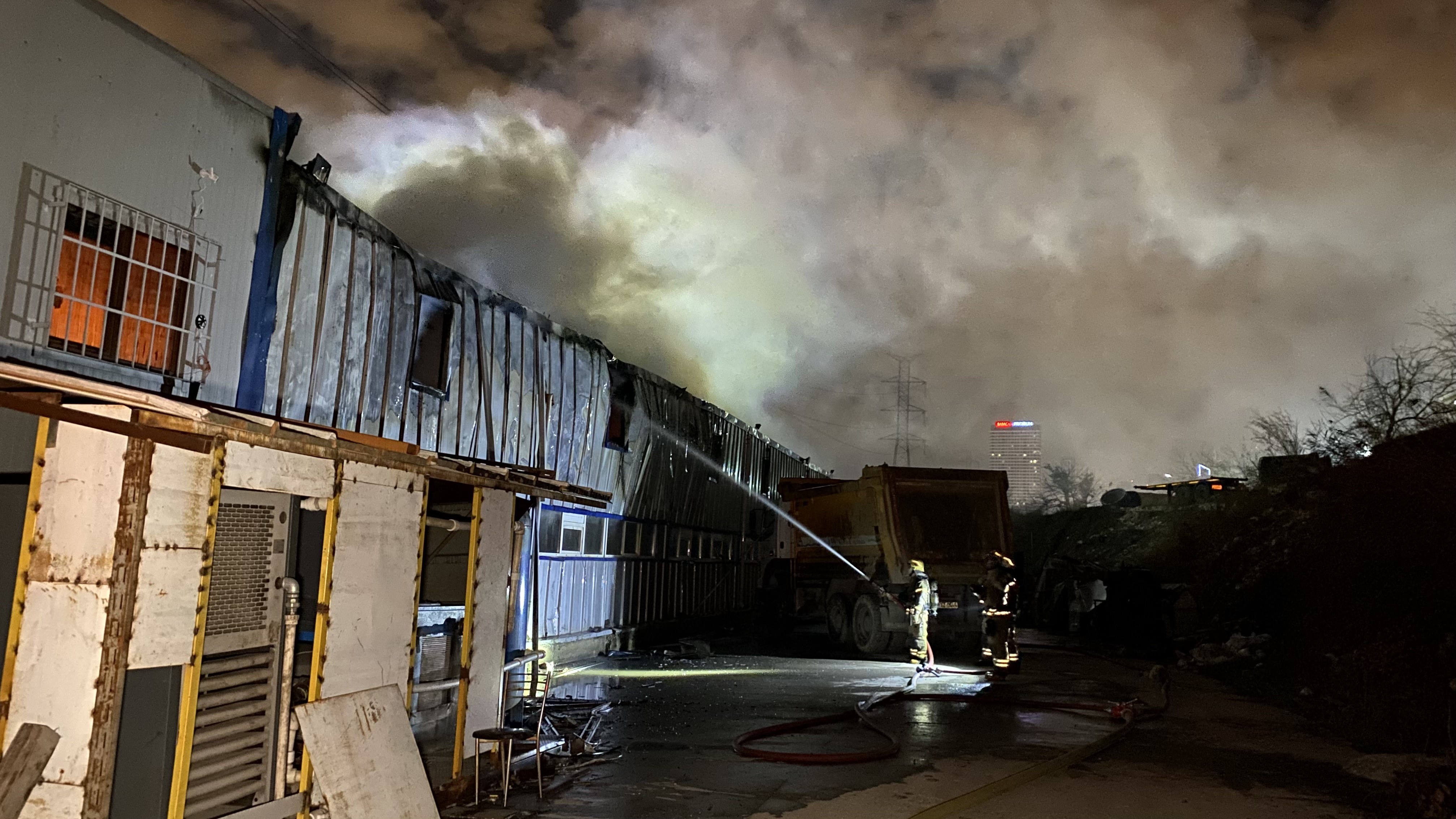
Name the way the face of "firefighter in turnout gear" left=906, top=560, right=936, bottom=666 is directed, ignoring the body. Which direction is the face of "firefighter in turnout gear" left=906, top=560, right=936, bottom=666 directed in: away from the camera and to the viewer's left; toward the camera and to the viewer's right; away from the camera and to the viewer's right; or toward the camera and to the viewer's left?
away from the camera and to the viewer's left

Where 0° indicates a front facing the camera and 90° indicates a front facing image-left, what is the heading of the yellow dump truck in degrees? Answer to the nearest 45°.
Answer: approximately 135°

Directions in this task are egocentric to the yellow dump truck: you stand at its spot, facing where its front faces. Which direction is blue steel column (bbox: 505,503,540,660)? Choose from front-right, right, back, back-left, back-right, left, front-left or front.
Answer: left

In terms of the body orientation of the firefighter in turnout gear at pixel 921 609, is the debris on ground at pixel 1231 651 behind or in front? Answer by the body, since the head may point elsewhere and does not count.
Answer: behind

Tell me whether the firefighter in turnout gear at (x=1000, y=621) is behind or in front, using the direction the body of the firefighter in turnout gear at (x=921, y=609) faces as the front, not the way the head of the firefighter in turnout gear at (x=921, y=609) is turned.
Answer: behind

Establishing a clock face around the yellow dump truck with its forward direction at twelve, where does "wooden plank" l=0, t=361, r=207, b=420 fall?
The wooden plank is roughly at 8 o'clock from the yellow dump truck.

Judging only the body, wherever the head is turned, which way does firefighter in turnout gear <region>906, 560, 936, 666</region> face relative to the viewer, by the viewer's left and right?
facing to the left of the viewer

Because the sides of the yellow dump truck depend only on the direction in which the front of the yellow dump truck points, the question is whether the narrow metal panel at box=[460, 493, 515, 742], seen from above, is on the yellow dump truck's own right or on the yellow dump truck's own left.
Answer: on the yellow dump truck's own left

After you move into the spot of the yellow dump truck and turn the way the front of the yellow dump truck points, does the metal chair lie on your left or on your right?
on your left

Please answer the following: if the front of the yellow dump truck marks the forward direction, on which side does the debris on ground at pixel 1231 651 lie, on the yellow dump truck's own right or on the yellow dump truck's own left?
on the yellow dump truck's own right

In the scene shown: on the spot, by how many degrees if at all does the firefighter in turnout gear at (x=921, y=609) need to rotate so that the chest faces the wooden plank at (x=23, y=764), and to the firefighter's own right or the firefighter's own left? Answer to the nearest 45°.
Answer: approximately 90° to the firefighter's own left
